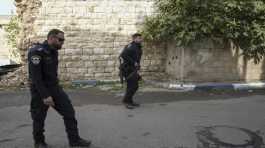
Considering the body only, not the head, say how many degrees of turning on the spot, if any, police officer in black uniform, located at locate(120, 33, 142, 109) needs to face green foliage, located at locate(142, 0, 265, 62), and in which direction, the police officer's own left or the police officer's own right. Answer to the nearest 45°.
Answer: approximately 45° to the police officer's own left

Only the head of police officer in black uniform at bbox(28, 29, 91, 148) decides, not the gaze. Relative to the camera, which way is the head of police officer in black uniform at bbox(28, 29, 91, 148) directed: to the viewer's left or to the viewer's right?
to the viewer's right

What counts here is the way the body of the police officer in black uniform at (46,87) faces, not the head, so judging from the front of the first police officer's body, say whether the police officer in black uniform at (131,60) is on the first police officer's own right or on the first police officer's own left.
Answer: on the first police officer's own left

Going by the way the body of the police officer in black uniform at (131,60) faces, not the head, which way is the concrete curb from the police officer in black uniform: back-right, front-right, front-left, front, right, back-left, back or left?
front-left
